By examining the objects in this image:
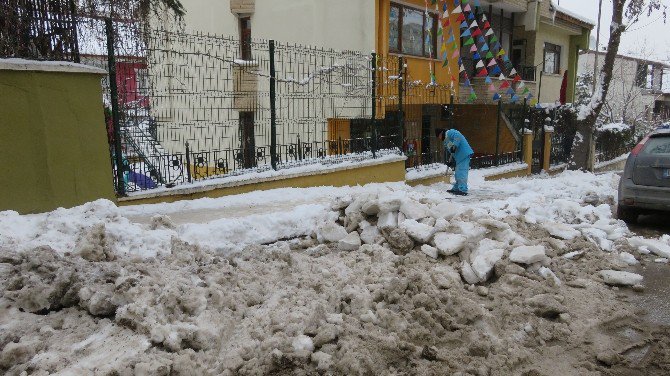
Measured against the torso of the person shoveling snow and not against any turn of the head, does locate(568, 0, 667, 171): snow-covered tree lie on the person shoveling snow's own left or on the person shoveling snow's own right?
on the person shoveling snow's own right

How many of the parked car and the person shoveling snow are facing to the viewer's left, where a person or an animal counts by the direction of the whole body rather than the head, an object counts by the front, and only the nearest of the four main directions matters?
1

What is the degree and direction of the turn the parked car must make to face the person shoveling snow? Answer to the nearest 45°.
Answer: approximately 45° to its left

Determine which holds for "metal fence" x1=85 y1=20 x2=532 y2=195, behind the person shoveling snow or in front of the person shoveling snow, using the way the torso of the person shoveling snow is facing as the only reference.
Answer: in front

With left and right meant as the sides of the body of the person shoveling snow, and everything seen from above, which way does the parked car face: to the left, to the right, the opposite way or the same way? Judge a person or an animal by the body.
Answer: to the right

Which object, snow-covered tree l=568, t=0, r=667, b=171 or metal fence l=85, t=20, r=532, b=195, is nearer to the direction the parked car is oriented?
the snow-covered tree

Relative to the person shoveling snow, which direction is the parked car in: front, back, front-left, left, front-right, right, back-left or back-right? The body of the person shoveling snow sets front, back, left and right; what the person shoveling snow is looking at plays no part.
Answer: back-left

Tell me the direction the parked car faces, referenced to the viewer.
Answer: facing away from the viewer

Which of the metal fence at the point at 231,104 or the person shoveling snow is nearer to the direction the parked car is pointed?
the person shoveling snow

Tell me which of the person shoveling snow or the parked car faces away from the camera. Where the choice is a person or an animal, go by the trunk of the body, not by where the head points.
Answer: the parked car

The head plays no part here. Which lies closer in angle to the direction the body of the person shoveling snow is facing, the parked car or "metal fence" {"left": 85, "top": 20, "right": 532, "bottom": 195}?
the metal fence

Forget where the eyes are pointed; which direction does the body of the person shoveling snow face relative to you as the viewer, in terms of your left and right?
facing to the left of the viewer
